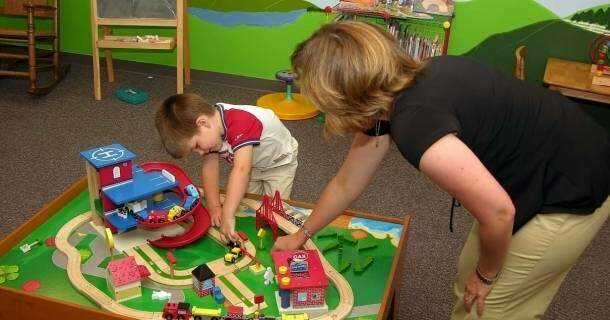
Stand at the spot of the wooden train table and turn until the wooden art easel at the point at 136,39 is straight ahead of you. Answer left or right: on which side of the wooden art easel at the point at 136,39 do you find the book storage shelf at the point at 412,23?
right

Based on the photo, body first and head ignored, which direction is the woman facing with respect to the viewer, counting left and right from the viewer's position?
facing to the left of the viewer

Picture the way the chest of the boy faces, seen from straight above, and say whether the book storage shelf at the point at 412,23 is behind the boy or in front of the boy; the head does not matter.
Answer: behind

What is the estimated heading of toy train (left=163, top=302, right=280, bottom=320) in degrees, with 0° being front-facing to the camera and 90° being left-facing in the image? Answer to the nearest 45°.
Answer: approximately 90°

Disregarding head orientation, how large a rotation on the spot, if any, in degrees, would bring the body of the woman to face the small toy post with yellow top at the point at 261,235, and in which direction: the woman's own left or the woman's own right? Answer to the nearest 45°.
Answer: approximately 45° to the woman's own right
